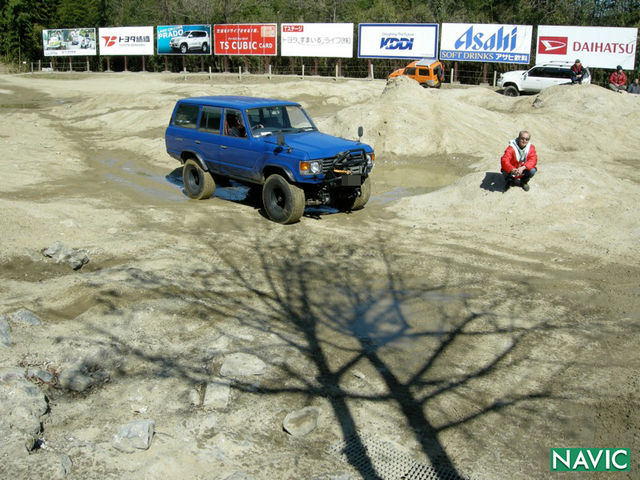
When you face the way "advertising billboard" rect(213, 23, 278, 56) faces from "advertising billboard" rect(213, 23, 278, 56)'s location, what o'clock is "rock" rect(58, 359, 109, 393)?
The rock is roughly at 12 o'clock from the advertising billboard.

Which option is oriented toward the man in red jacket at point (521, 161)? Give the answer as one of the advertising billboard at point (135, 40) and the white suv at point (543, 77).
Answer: the advertising billboard

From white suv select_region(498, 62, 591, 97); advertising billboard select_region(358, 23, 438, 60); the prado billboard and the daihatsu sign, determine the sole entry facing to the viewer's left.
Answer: the white suv

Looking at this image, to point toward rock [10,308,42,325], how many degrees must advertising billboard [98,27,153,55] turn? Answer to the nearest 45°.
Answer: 0° — it already faces it

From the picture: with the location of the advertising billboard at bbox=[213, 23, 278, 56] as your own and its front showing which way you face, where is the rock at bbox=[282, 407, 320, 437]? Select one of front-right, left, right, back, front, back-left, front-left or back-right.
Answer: front

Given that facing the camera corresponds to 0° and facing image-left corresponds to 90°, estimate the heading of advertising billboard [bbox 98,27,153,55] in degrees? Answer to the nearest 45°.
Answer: approximately 0°

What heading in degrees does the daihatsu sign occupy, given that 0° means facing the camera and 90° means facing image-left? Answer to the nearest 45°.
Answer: approximately 0°

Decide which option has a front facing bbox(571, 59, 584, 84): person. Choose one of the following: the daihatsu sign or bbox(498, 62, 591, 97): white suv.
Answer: the daihatsu sign

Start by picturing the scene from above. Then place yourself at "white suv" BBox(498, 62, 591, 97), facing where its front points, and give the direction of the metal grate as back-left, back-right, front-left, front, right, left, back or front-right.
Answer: left

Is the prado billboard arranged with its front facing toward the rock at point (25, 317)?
yes

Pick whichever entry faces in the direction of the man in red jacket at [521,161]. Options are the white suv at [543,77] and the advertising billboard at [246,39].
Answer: the advertising billboard

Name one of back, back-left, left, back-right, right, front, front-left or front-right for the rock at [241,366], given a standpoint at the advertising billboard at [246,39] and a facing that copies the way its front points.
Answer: front

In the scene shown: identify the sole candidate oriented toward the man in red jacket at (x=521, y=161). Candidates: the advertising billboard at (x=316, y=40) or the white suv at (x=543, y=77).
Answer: the advertising billboard

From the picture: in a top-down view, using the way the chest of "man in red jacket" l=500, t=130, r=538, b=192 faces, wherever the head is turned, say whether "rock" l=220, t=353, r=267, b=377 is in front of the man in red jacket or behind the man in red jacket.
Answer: in front

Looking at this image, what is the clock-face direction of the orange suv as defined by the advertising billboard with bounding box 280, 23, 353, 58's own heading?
The orange suv is roughly at 11 o'clock from the advertising billboard.

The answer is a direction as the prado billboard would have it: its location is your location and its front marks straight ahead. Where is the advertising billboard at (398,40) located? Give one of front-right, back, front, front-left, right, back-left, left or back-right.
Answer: front-left
